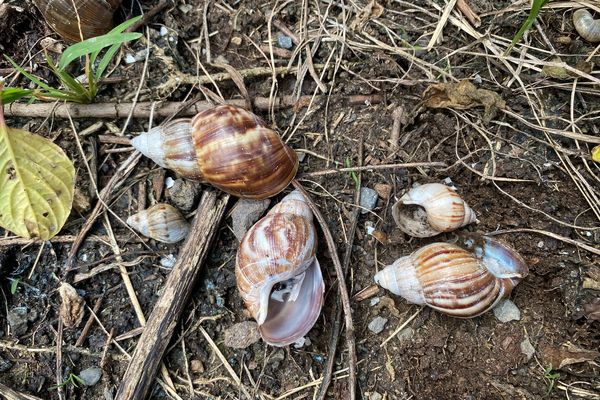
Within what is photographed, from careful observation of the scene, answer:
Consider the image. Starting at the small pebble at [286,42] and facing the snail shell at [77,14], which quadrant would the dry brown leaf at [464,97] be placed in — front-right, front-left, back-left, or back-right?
back-left

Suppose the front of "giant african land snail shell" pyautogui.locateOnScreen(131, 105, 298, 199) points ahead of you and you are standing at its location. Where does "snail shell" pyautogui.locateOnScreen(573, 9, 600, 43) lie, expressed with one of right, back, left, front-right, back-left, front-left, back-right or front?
front

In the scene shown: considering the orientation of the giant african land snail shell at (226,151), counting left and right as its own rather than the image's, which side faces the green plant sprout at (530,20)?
front

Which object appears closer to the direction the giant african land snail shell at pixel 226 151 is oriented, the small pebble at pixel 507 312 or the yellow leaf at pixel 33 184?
the small pebble

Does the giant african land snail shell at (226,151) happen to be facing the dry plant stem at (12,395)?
no

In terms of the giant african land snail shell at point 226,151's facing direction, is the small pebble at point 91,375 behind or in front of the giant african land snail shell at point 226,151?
behind

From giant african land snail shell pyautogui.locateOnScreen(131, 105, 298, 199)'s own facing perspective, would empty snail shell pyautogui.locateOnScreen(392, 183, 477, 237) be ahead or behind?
ahead

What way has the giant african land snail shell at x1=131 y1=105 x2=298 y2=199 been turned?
to the viewer's right

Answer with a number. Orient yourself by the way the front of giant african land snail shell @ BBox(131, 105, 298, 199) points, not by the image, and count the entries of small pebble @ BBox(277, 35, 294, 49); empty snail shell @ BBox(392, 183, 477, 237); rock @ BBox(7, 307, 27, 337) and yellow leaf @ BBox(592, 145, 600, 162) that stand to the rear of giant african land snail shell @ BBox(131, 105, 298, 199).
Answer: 1

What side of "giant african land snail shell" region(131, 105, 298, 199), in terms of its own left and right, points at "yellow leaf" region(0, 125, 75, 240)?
back

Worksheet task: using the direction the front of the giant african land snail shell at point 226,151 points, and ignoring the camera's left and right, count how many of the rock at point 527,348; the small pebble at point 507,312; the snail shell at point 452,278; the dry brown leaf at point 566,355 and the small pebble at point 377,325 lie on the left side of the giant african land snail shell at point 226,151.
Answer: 0

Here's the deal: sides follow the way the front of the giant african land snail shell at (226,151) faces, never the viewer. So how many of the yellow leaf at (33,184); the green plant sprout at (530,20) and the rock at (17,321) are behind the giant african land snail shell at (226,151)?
2

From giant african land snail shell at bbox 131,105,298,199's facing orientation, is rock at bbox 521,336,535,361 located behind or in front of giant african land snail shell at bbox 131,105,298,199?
in front
